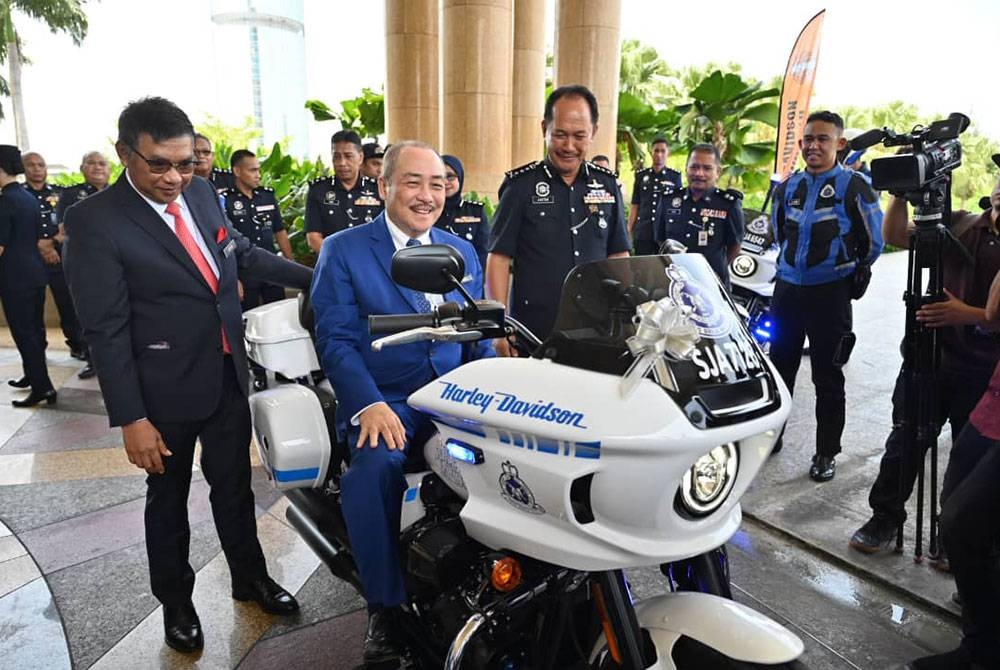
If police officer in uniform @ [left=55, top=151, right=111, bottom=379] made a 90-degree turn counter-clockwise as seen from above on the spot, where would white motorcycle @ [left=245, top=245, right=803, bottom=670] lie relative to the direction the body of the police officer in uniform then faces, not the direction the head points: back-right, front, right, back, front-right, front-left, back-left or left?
right

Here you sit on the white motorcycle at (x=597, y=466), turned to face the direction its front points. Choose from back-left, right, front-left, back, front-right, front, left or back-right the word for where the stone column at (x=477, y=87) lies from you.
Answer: back-left

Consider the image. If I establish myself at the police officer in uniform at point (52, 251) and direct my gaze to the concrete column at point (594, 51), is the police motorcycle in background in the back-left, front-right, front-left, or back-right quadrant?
front-right

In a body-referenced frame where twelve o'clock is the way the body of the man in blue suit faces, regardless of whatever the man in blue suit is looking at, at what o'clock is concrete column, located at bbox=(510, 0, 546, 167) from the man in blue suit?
The concrete column is roughly at 8 o'clock from the man in blue suit.

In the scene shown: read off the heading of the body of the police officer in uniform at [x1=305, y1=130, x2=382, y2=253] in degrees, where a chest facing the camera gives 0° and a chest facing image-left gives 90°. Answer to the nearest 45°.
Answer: approximately 0°

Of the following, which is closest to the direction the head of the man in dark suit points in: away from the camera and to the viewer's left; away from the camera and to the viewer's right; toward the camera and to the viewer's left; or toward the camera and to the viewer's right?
toward the camera and to the viewer's right

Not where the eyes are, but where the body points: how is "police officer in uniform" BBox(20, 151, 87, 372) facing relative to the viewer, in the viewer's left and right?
facing the viewer

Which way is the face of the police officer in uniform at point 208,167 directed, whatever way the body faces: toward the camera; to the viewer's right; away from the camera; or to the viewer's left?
toward the camera

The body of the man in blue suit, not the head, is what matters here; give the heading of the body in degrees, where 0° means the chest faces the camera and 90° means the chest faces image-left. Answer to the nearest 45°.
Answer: approximately 315°

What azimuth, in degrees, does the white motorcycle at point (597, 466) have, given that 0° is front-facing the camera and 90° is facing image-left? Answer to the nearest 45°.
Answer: approximately 315°

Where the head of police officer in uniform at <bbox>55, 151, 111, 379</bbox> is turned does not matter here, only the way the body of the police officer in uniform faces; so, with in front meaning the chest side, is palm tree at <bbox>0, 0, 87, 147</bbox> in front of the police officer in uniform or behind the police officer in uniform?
behind

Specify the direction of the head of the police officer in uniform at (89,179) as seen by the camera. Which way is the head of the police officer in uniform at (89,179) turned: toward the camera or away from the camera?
toward the camera

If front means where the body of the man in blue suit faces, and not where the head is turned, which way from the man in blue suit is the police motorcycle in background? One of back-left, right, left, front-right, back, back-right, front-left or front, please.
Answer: left
